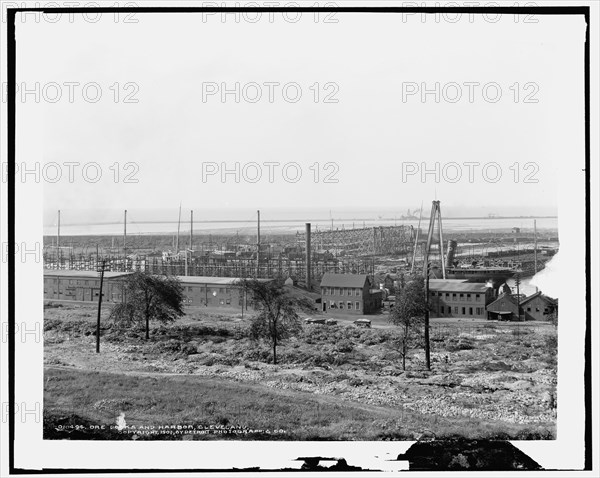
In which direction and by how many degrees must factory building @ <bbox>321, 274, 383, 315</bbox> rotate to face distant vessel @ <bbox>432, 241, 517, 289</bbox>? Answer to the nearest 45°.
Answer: approximately 90° to its left

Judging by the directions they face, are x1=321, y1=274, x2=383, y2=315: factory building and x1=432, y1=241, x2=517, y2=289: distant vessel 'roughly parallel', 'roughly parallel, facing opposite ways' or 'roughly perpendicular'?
roughly perpendicular

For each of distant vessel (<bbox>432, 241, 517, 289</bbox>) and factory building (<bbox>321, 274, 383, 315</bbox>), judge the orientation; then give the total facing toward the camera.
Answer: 1

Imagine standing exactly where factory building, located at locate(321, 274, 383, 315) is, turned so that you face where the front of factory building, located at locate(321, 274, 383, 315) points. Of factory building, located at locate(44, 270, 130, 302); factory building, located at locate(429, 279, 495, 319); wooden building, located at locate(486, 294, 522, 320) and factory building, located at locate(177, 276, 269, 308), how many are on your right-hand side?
2

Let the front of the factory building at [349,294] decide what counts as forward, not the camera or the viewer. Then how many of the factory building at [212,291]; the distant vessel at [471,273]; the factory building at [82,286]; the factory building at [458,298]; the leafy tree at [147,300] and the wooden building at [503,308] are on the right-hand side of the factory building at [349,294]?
3

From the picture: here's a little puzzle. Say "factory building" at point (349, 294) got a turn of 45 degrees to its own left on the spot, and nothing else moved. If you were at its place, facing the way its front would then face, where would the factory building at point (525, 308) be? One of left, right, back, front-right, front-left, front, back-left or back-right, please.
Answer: front-left
